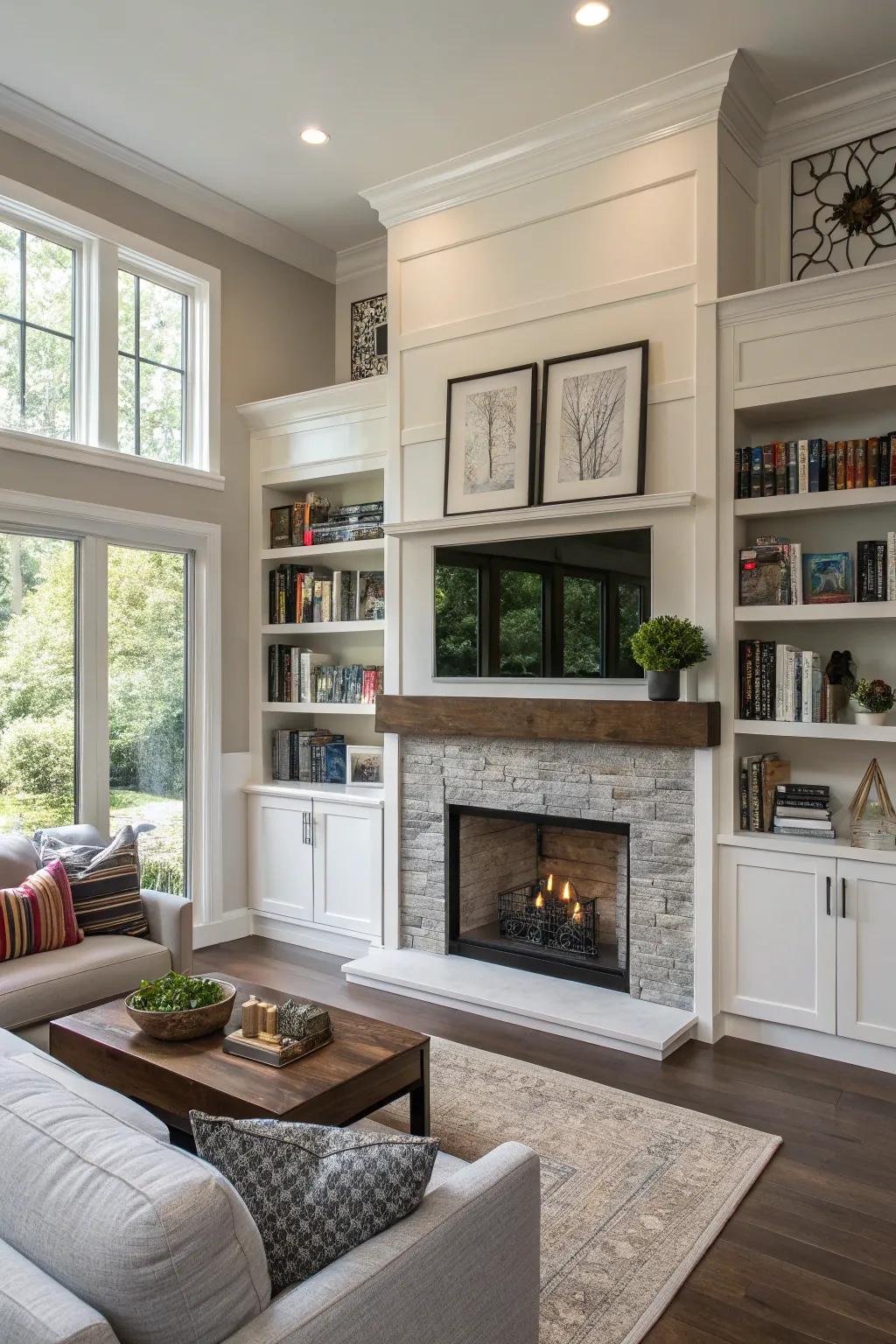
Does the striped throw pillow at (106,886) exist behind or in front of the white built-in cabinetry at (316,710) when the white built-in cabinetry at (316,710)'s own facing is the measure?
in front

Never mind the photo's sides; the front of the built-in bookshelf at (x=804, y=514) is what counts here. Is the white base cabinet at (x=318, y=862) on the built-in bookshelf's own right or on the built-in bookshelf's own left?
on the built-in bookshelf's own right

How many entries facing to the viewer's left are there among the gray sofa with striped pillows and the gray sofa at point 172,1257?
0

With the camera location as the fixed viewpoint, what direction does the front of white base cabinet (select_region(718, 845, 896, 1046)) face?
facing the viewer and to the left of the viewer

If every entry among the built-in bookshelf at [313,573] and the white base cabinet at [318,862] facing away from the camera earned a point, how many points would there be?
0

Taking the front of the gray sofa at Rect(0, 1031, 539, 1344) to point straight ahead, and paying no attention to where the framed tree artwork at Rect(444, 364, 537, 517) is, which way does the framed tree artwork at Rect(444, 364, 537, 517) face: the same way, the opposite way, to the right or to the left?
the opposite way

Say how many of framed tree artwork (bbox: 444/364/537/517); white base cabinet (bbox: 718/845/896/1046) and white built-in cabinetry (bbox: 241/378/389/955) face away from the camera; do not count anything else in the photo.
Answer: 0

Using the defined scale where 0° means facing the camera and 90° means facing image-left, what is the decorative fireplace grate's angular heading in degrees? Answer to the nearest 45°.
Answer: approximately 45°

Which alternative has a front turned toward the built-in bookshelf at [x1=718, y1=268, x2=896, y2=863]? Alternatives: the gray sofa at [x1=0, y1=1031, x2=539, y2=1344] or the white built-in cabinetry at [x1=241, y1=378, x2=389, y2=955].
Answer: the gray sofa

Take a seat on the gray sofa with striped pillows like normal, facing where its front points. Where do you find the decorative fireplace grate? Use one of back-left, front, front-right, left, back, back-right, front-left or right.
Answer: front-left

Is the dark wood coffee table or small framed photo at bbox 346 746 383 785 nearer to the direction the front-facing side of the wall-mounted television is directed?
the dark wood coffee table
